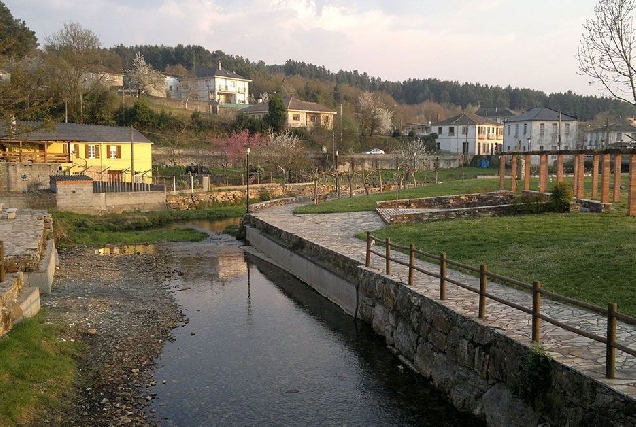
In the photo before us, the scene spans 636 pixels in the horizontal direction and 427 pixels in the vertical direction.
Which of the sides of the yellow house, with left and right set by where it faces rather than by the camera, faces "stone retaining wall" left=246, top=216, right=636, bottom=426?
front

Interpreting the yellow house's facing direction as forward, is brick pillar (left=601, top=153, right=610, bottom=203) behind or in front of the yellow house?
in front

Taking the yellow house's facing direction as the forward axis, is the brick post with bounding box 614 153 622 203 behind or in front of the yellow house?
in front

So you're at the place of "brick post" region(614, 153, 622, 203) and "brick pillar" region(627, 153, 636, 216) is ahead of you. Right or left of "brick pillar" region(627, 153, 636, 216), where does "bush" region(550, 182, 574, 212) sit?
right

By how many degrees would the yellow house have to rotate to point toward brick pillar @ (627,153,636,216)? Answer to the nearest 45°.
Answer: approximately 45° to its left

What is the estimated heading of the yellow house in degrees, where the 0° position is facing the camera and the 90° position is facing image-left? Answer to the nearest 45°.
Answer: approximately 0°

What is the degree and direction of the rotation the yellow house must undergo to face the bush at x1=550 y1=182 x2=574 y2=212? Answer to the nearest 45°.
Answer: approximately 45° to its left
